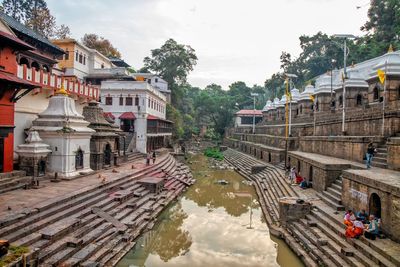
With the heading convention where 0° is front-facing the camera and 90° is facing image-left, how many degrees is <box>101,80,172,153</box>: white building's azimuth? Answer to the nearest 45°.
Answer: approximately 315°

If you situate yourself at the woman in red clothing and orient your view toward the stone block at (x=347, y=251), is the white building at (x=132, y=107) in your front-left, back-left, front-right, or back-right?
back-right

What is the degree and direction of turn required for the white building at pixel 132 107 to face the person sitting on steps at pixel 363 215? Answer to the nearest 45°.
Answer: approximately 45° to its right

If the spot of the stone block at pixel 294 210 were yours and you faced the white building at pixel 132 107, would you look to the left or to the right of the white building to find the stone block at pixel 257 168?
right

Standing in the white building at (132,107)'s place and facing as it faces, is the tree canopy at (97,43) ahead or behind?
behind

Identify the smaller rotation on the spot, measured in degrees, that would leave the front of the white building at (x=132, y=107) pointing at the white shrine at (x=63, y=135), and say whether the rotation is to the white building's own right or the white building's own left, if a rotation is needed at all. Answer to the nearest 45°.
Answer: approximately 45° to the white building's own right

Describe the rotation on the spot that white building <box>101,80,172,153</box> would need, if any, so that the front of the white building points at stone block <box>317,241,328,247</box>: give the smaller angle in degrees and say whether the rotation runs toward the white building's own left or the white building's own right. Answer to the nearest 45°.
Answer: approximately 45° to the white building's own right

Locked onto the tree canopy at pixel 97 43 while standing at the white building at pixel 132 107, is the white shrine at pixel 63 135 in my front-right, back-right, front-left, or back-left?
back-left

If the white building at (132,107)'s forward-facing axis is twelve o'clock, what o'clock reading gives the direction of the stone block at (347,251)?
The stone block is roughly at 1 o'clock from the white building.
